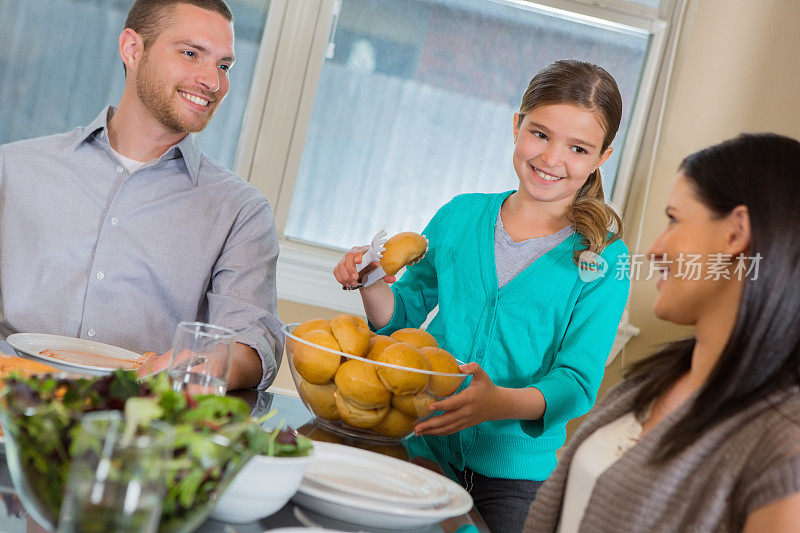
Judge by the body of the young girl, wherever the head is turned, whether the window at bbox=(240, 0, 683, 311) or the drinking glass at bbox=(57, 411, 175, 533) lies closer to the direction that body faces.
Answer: the drinking glass

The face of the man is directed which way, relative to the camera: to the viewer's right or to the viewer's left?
to the viewer's right

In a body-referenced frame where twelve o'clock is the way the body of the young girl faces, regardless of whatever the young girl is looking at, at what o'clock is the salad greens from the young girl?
The salad greens is roughly at 11 o'clock from the young girl.

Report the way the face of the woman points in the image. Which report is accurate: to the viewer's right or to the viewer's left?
to the viewer's left

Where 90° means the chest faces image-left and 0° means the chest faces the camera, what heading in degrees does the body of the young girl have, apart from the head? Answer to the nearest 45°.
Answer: approximately 45°

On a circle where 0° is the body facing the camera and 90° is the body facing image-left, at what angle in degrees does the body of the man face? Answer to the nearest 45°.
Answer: approximately 0°
